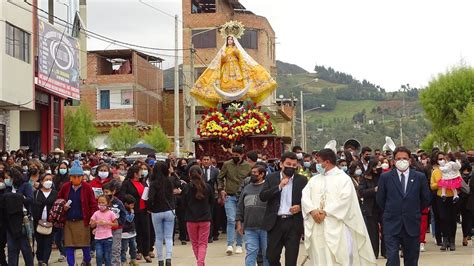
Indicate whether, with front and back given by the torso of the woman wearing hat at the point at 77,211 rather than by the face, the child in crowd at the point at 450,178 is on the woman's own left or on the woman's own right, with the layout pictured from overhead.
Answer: on the woman's own left

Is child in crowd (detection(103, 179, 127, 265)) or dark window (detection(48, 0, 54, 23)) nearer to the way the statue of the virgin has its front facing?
the child in crowd

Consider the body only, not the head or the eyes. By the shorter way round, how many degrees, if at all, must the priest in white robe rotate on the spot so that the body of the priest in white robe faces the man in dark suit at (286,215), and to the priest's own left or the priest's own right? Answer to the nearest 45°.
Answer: approximately 90° to the priest's own right

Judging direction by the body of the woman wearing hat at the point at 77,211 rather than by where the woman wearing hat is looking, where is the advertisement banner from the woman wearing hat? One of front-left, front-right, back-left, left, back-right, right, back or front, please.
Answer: back

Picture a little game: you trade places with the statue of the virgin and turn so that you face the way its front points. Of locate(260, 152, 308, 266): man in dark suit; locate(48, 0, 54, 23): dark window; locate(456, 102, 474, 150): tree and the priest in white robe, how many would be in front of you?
2

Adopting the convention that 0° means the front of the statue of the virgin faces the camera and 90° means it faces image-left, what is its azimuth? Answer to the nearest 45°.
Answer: approximately 0°

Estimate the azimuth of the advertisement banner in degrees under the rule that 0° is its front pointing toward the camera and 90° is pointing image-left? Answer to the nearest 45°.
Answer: approximately 315°

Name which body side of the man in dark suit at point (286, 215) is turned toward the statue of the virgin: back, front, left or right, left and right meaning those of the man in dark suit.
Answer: back

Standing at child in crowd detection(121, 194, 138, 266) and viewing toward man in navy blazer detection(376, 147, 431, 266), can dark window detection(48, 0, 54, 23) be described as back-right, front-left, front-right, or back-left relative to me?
back-left
